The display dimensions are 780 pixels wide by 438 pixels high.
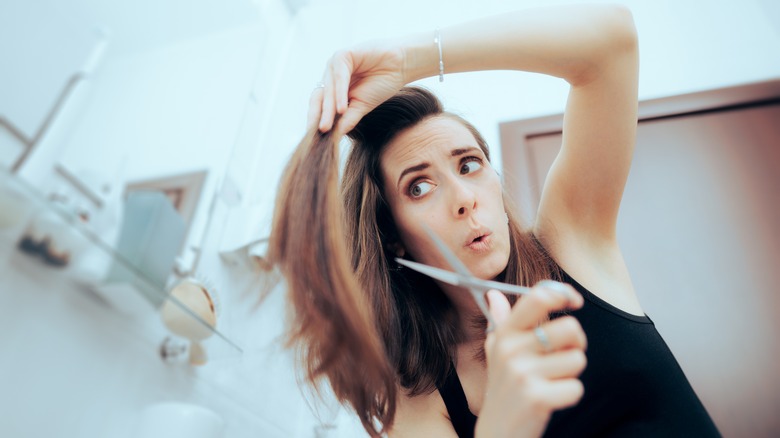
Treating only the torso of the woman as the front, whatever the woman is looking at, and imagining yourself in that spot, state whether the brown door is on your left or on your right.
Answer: on your left

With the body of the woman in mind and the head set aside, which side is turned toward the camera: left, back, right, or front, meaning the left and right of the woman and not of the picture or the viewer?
front

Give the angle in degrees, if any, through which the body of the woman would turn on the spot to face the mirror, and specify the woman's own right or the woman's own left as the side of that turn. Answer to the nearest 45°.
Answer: approximately 135° to the woman's own right

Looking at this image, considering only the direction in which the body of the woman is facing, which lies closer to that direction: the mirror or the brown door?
the mirror
